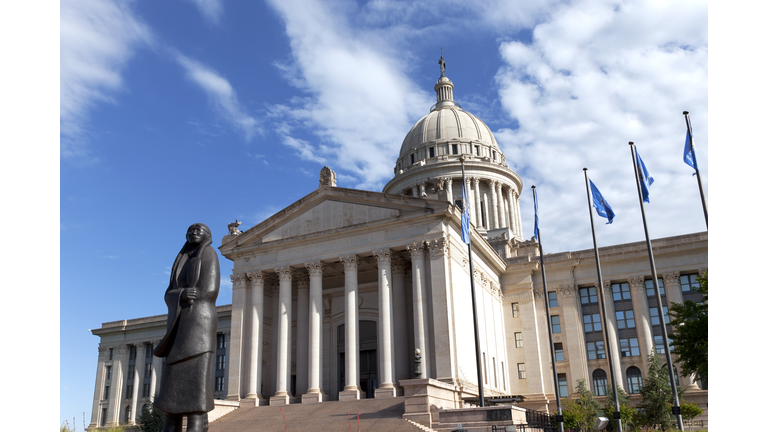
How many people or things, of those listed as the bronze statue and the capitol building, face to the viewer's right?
0

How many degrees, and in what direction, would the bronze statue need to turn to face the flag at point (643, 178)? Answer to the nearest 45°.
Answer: approximately 180°

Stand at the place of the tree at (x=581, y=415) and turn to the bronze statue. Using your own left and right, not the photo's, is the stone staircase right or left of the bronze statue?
right

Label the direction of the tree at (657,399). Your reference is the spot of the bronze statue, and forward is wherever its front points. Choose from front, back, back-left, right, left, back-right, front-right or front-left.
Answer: back

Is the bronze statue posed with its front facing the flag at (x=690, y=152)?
no

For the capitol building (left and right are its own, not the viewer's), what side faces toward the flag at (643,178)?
left

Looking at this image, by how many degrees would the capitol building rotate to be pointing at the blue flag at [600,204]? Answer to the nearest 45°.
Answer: approximately 90° to its left

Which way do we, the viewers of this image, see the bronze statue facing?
facing the viewer and to the left of the viewer

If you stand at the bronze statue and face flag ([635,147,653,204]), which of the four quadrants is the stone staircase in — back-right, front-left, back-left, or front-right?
front-left

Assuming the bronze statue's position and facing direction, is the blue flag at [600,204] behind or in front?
behind

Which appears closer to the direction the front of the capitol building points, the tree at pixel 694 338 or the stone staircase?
the stone staircase

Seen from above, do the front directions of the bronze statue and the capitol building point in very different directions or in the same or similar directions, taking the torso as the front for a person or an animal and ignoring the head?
same or similar directions
